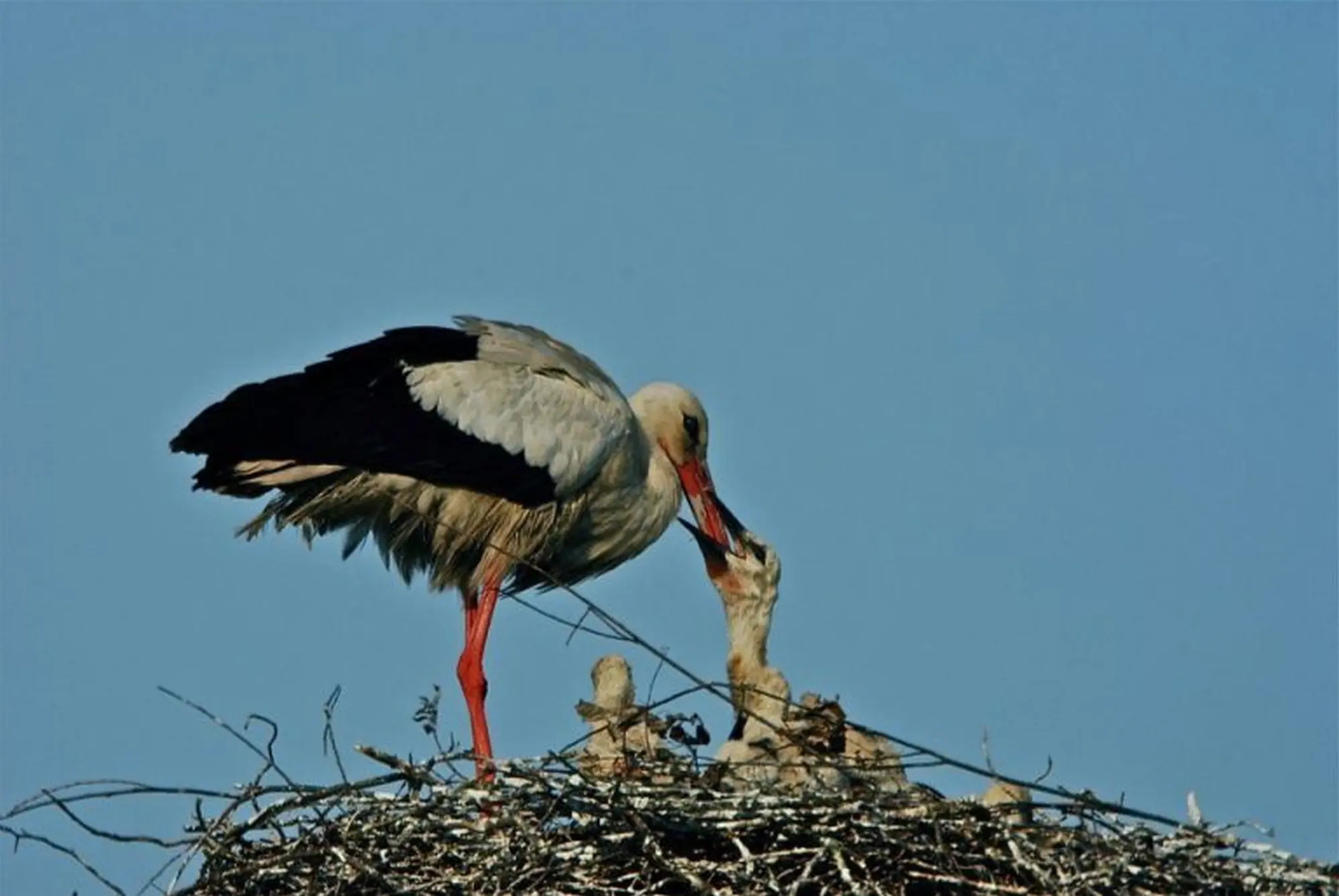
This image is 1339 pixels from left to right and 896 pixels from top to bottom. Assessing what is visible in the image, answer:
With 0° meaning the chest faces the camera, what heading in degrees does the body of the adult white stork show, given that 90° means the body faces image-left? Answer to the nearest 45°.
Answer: approximately 270°
